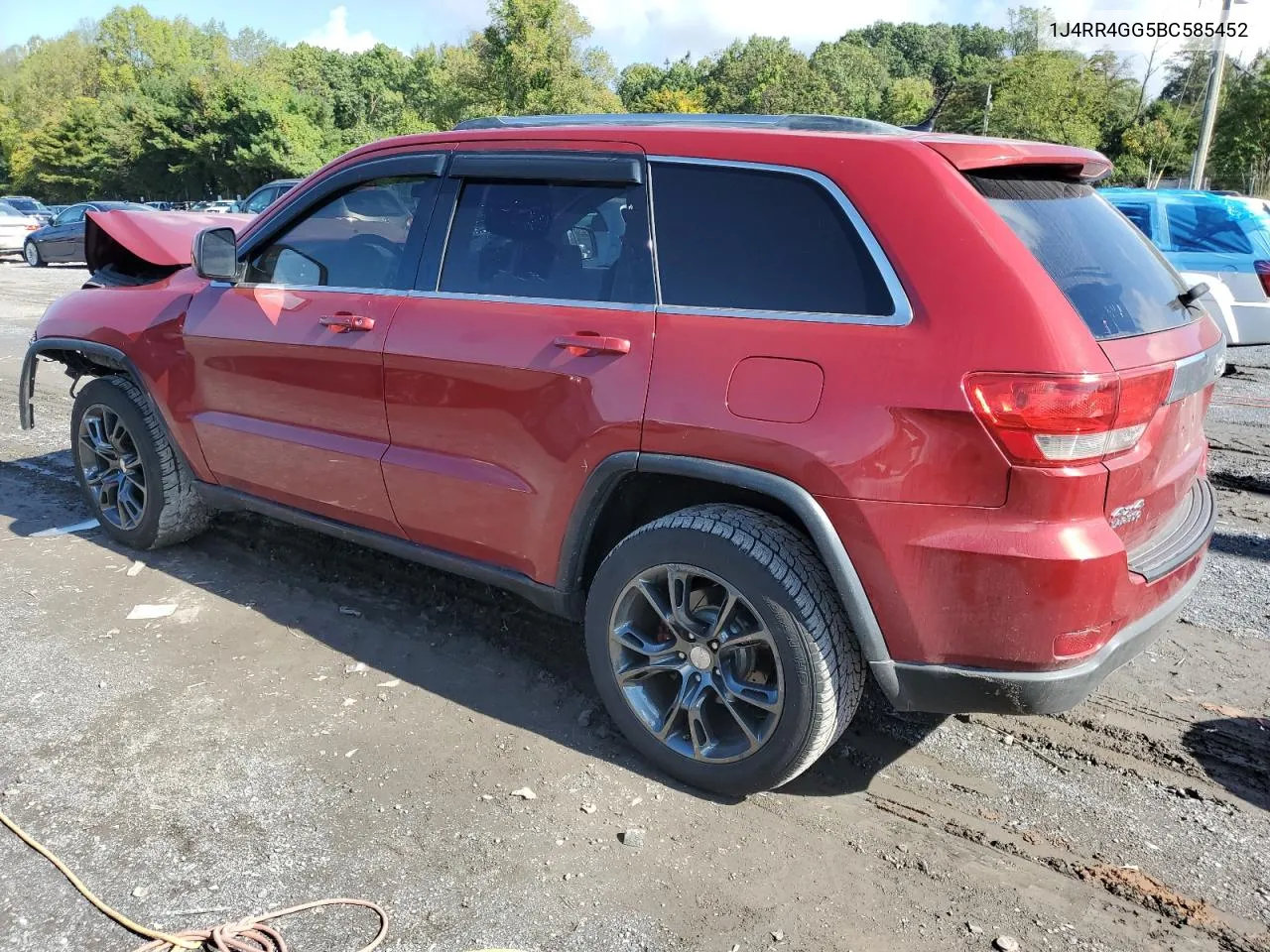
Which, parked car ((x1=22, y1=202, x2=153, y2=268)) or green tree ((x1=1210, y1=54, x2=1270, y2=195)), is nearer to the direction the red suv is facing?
the parked car

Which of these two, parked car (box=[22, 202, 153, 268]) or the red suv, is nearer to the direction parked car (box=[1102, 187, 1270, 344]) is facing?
the parked car

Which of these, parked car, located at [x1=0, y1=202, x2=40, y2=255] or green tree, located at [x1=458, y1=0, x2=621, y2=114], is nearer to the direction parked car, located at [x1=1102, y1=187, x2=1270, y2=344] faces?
the parked car

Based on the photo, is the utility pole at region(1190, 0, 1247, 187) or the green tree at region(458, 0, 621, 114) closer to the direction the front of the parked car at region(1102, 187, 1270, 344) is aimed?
the green tree

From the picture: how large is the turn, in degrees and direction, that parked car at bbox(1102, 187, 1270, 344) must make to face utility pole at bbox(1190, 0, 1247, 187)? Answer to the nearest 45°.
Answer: approximately 90° to its right

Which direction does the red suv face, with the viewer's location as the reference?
facing away from the viewer and to the left of the viewer

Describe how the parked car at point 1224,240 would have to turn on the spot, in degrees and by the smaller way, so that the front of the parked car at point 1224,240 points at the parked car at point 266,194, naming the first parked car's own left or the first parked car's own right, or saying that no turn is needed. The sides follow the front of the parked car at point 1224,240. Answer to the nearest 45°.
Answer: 0° — it already faces it
